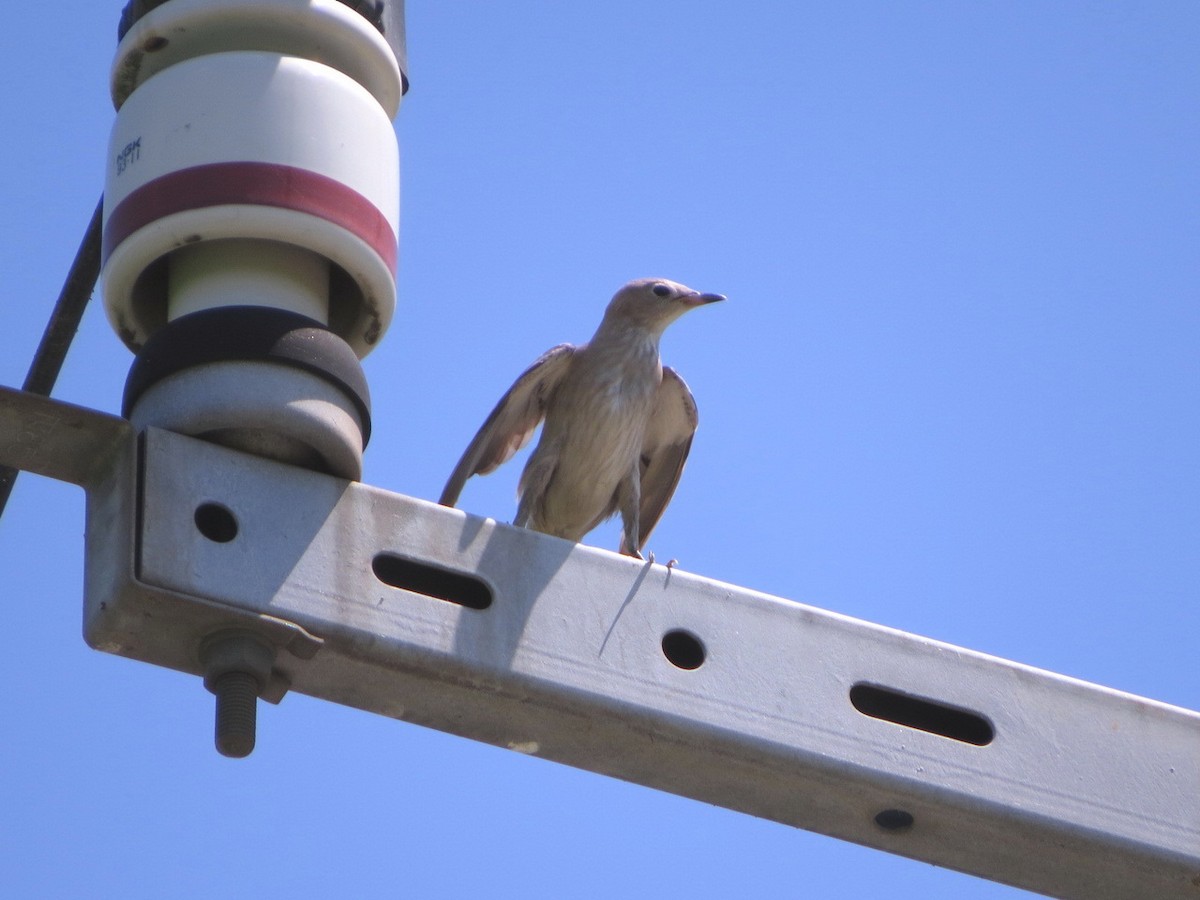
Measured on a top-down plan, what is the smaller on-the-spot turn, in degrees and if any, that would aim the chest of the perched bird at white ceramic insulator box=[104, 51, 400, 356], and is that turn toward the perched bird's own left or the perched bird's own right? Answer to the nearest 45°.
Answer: approximately 45° to the perched bird's own right

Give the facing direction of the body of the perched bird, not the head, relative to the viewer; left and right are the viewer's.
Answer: facing the viewer and to the right of the viewer

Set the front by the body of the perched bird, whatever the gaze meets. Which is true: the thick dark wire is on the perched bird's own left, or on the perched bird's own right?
on the perched bird's own right

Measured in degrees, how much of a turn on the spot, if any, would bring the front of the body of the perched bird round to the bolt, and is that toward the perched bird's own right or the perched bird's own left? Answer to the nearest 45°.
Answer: approximately 45° to the perched bird's own right
